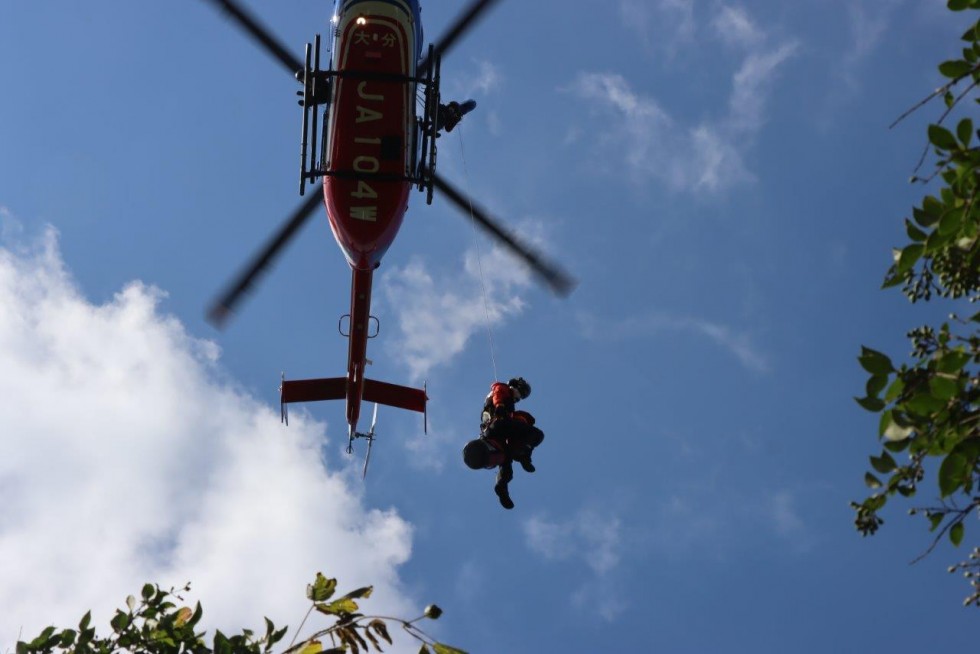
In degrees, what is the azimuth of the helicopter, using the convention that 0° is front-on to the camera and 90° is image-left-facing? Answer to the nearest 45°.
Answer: approximately 0°
